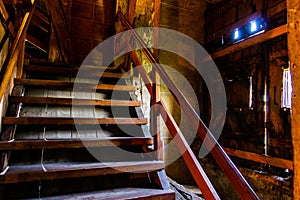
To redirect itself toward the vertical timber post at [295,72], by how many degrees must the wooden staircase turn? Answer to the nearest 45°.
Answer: approximately 45° to its left

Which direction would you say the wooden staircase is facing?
toward the camera
